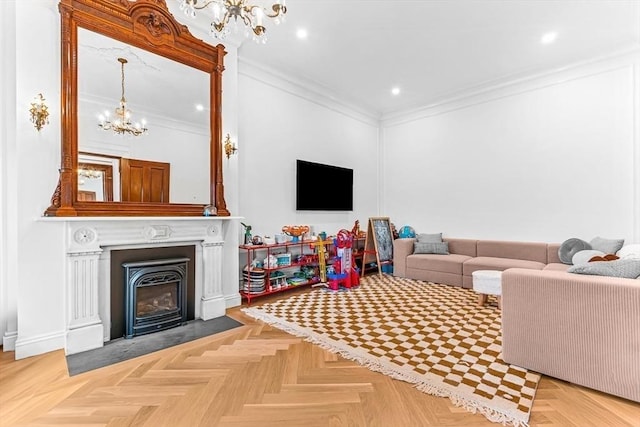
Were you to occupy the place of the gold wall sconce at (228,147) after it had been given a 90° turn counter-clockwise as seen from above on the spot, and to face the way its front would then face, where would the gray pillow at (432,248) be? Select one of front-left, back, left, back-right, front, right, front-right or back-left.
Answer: front-right

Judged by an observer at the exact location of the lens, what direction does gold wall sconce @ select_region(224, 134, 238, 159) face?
facing the viewer and to the right of the viewer

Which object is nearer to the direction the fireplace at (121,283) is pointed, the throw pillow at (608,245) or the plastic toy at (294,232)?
the throw pillow

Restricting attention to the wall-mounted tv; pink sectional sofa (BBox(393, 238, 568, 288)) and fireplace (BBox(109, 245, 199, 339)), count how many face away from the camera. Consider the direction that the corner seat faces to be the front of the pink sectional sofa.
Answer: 0

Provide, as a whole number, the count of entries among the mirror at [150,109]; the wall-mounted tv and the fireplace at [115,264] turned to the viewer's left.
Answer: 0

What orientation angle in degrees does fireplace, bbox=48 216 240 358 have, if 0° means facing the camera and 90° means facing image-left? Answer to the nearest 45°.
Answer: approximately 315°

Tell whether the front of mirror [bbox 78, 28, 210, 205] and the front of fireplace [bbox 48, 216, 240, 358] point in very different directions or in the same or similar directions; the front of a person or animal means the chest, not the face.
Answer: same or similar directions

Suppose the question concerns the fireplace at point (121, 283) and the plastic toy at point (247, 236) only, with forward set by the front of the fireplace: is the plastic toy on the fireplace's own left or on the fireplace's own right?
on the fireplace's own left

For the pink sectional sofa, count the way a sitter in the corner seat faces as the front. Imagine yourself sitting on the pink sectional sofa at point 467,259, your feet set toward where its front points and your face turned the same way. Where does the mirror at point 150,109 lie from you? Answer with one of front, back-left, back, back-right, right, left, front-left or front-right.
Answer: front

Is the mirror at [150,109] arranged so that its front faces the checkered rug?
yes

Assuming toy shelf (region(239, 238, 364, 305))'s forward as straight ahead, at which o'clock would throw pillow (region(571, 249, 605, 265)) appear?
The throw pillow is roughly at 11 o'clock from the toy shelf.

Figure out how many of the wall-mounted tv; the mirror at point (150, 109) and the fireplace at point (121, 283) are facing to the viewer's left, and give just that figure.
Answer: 0

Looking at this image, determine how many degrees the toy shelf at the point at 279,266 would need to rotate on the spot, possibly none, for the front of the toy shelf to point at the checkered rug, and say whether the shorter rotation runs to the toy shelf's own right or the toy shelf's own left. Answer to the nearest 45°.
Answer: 0° — it already faces it
